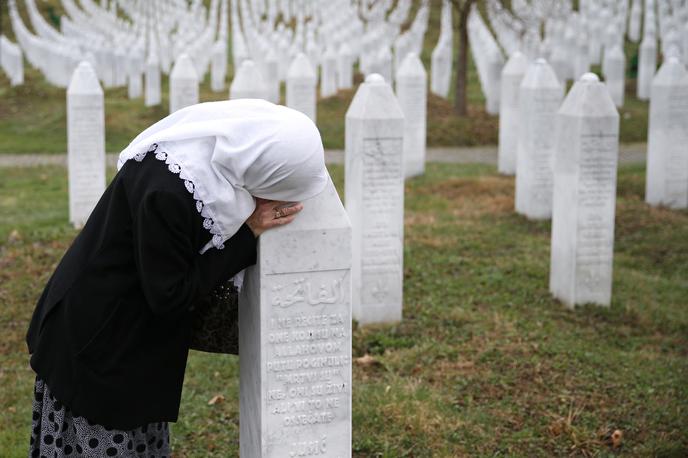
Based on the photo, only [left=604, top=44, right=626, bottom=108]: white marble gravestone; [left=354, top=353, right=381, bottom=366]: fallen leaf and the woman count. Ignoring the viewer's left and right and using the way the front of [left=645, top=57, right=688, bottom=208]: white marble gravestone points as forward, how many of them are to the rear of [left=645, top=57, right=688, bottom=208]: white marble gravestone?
1

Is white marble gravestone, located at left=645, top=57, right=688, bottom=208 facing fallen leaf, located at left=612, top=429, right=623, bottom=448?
yes

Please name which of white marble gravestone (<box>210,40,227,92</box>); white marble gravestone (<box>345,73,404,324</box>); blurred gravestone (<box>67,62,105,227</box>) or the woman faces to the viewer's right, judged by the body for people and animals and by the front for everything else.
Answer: the woman

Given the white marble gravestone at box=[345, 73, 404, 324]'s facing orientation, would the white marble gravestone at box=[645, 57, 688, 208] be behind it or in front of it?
behind

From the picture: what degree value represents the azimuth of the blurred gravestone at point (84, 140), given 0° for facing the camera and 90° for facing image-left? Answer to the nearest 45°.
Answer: approximately 0°

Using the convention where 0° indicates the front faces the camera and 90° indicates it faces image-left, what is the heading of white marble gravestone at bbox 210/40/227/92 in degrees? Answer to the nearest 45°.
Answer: approximately 0°

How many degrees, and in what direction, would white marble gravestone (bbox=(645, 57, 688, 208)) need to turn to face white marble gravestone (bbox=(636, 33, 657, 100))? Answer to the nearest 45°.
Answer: approximately 180°
